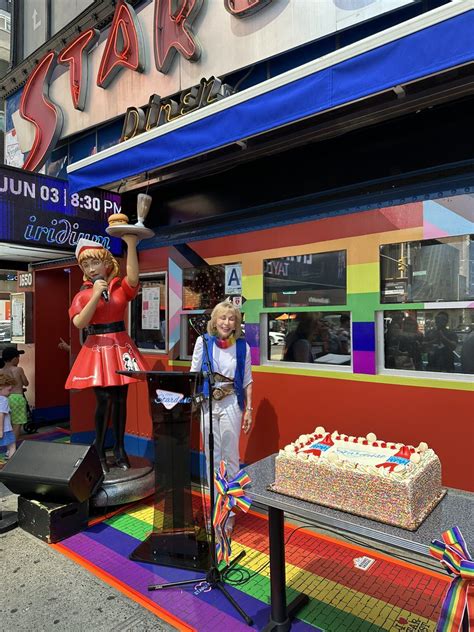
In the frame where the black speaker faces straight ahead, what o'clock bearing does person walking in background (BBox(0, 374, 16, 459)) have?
The person walking in background is roughly at 4 o'clock from the black speaker.

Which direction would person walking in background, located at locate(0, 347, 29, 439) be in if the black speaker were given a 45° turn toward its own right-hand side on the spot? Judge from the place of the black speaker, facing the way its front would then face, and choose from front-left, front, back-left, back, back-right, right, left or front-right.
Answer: right

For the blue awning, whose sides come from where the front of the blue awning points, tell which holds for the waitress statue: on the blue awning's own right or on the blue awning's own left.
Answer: on the blue awning's own right

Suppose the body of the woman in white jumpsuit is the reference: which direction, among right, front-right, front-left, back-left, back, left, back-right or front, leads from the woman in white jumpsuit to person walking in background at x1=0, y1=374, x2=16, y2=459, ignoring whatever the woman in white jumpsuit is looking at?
back-right

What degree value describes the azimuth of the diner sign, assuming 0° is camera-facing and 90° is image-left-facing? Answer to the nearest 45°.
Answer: approximately 45°

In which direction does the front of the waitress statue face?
toward the camera

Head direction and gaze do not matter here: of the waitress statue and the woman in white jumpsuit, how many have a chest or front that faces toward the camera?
2

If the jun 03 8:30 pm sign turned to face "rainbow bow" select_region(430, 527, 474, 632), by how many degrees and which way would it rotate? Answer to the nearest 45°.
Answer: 0° — it already faces it

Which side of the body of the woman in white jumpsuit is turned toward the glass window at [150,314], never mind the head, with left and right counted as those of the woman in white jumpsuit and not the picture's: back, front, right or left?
back
